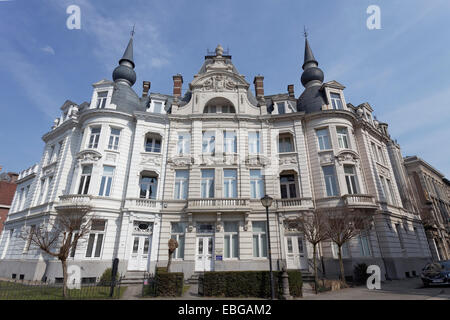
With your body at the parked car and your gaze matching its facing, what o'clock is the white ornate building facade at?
The white ornate building facade is roughly at 1 o'clock from the parked car.

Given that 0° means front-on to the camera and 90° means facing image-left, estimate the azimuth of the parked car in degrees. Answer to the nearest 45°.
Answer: approximately 45°

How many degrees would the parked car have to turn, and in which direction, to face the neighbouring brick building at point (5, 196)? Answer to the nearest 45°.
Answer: approximately 45° to its right

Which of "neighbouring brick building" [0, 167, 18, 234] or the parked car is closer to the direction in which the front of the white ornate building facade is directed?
the parked car
